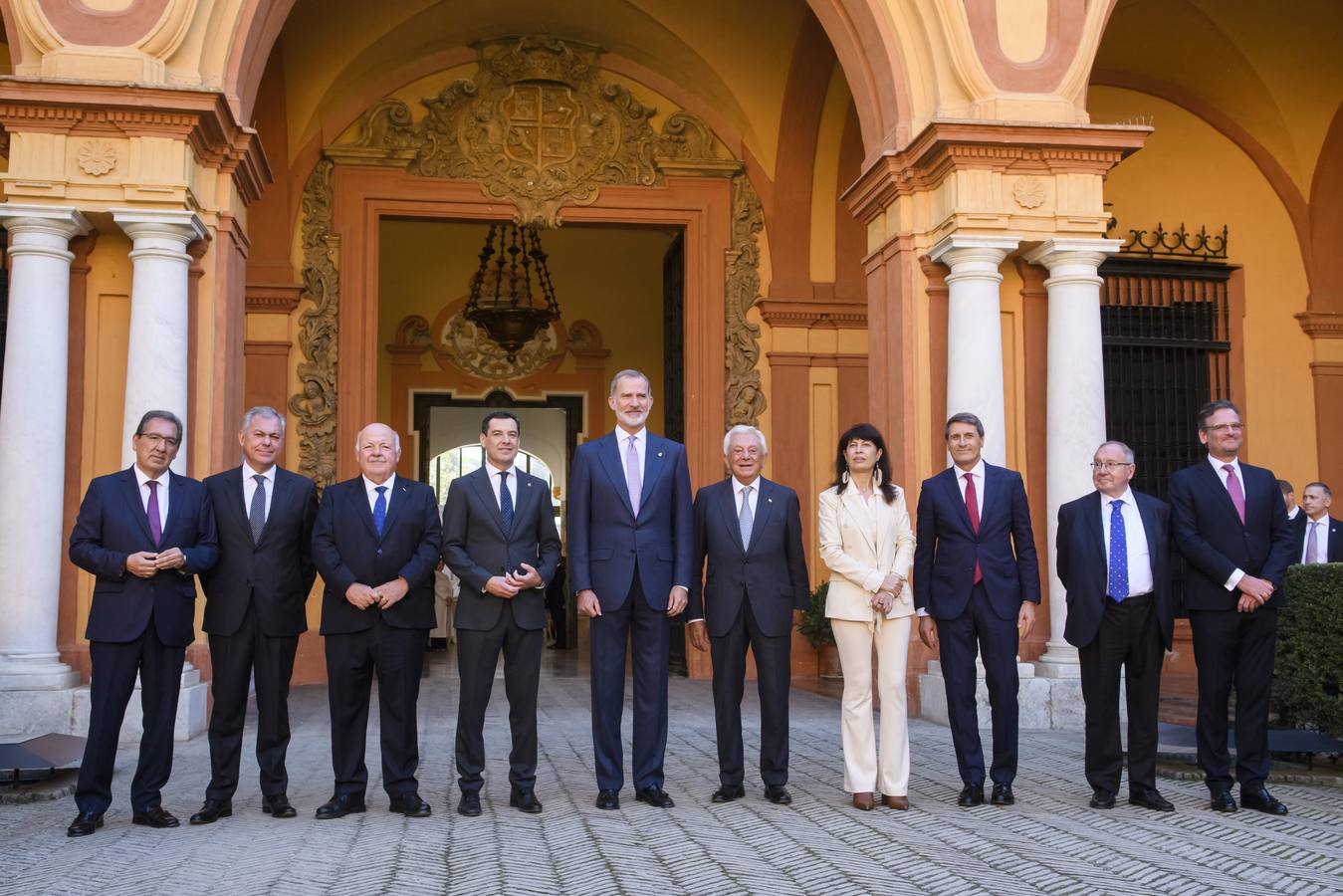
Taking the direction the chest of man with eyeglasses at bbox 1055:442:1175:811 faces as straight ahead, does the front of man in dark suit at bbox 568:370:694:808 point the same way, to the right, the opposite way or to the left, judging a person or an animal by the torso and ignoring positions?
the same way

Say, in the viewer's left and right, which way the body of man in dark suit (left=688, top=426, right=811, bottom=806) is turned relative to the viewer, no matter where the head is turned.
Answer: facing the viewer

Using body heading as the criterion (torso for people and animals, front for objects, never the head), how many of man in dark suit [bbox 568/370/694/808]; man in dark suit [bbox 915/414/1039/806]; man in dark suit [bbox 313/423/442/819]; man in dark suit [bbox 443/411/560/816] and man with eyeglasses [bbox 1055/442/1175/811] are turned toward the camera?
5

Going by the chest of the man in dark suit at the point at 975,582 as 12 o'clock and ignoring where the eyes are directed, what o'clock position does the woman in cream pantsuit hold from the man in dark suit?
The woman in cream pantsuit is roughly at 2 o'clock from the man in dark suit.

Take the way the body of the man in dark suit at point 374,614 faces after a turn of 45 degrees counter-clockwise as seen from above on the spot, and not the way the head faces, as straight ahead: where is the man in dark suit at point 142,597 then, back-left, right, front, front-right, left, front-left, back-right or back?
back-right

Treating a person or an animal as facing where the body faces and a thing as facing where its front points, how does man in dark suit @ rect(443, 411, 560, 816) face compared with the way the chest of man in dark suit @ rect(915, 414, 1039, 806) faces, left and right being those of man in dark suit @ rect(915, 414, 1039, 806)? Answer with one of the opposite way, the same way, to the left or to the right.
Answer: the same way

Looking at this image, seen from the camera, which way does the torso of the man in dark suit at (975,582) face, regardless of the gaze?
toward the camera

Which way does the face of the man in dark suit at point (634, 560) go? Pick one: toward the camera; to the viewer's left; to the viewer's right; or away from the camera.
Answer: toward the camera

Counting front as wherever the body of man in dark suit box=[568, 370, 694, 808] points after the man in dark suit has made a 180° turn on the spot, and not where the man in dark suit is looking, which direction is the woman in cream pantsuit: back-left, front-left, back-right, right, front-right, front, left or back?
right

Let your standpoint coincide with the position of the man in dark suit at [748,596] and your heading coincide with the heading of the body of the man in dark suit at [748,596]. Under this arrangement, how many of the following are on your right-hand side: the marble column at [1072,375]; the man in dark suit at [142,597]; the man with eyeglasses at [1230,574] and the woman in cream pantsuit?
1

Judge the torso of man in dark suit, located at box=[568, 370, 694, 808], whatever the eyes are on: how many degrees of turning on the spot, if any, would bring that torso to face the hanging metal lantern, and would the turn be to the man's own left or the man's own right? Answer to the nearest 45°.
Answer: approximately 180°

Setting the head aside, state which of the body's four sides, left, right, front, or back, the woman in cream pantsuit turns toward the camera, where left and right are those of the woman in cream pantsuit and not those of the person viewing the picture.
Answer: front

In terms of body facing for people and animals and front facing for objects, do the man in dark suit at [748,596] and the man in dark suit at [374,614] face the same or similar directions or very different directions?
same or similar directions

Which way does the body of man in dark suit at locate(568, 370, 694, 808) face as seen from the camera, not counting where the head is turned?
toward the camera

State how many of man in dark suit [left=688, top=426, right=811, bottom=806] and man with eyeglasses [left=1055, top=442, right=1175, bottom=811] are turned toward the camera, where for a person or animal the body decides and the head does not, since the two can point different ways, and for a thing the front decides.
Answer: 2

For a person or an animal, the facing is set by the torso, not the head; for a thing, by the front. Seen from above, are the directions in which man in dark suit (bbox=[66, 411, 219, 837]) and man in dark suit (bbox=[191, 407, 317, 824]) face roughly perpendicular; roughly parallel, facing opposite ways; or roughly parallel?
roughly parallel

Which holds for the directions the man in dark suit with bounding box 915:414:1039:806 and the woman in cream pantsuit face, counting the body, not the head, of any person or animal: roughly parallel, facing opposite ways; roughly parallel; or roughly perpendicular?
roughly parallel

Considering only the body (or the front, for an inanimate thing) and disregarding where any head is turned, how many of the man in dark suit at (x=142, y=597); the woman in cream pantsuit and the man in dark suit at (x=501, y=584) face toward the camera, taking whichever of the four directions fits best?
3

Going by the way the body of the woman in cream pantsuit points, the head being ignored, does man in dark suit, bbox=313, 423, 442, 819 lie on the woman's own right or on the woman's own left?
on the woman's own right

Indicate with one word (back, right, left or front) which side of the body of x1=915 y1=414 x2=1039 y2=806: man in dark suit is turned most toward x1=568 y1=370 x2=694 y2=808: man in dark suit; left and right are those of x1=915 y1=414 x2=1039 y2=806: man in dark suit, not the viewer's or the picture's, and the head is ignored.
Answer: right
